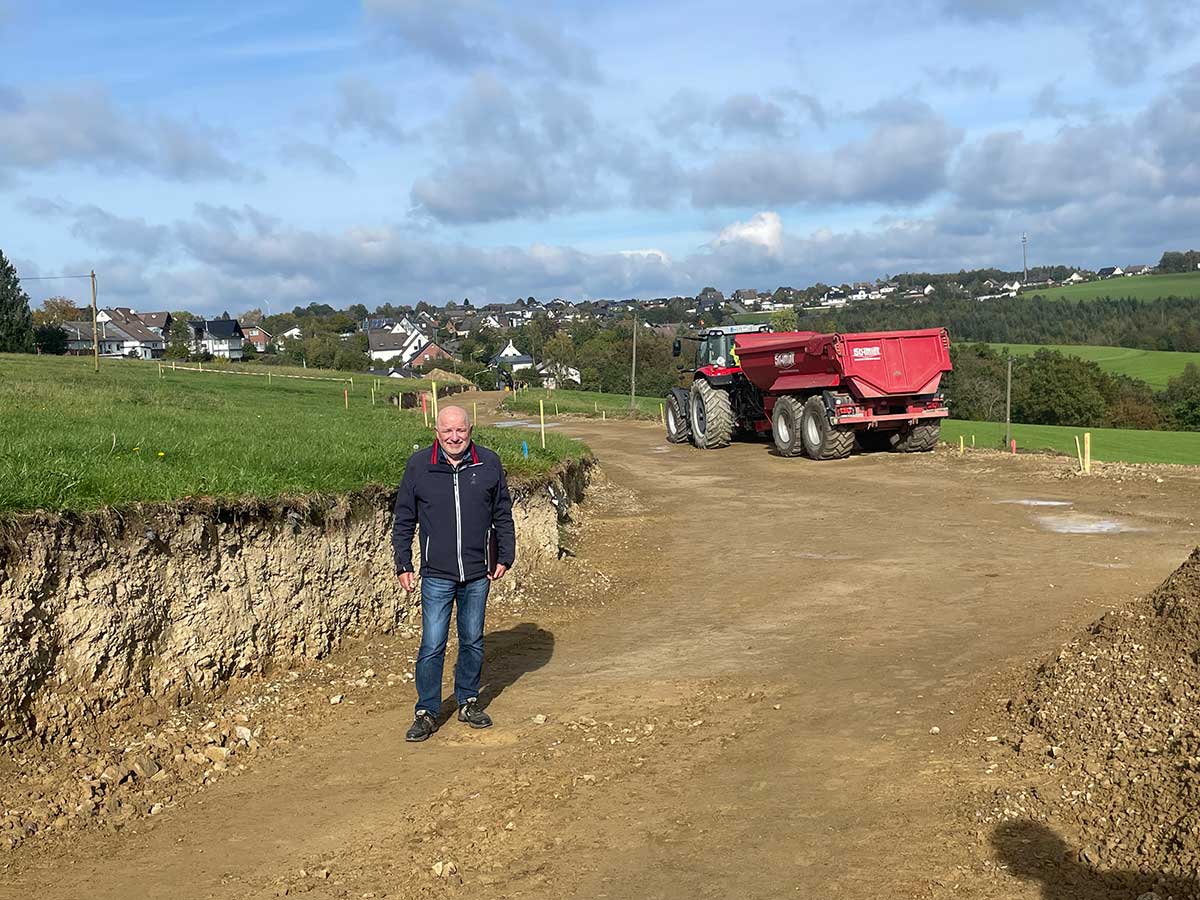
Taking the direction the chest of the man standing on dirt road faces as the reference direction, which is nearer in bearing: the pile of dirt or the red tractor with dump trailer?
the pile of dirt

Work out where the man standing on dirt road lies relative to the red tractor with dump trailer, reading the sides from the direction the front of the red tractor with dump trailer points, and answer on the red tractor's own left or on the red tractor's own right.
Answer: on the red tractor's own left

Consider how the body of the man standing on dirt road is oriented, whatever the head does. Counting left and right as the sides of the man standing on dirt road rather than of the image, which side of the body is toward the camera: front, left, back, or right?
front

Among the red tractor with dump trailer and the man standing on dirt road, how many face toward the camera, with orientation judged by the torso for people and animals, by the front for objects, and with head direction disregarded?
1

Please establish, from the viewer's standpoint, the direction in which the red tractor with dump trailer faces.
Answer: facing away from the viewer and to the left of the viewer

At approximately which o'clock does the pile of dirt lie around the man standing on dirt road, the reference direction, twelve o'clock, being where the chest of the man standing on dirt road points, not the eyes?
The pile of dirt is roughly at 10 o'clock from the man standing on dirt road.

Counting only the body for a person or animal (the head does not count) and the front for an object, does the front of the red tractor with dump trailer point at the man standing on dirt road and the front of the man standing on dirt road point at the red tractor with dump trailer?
no

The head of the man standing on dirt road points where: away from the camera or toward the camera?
toward the camera

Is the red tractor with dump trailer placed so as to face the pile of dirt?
no
